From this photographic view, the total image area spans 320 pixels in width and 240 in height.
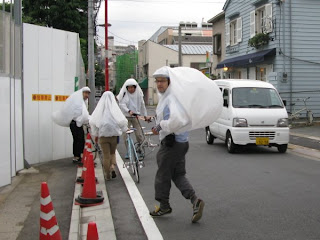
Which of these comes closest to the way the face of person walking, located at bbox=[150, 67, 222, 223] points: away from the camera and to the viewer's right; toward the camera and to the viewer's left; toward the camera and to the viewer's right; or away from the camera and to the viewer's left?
toward the camera and to the viewer's left

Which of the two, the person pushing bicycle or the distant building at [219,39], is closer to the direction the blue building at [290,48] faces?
the person pushing bicycle

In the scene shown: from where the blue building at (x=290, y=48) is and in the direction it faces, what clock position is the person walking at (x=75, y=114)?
The person walking is roughly at 11 o'clock from the blue building.

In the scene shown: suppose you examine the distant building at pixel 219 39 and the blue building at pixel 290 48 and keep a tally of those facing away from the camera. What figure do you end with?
0

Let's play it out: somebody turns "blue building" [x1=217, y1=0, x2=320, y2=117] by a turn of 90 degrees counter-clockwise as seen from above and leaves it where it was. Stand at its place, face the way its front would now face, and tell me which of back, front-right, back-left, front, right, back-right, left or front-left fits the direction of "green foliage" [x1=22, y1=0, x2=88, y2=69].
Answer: back-right

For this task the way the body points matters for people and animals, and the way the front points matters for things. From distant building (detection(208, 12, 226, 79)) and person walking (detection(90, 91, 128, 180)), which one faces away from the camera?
the person walking

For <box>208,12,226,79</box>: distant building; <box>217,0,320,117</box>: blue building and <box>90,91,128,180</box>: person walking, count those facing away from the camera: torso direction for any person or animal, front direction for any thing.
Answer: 1

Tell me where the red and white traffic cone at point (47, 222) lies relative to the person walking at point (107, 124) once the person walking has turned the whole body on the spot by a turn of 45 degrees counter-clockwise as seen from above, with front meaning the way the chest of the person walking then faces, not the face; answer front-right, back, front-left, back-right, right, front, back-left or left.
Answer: back-left

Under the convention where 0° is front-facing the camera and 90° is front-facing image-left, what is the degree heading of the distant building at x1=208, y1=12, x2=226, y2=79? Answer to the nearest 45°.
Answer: approximately 45°

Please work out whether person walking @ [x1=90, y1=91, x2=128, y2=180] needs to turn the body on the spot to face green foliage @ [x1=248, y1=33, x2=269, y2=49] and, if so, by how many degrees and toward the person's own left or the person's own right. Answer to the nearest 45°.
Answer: approximately 45° to the person's own right

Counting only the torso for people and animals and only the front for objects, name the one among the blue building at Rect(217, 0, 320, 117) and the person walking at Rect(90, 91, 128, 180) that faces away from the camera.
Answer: the person walking

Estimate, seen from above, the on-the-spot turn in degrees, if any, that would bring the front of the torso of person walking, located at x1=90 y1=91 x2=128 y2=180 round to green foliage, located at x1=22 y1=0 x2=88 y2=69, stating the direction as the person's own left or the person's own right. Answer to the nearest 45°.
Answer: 0° — they already face it
